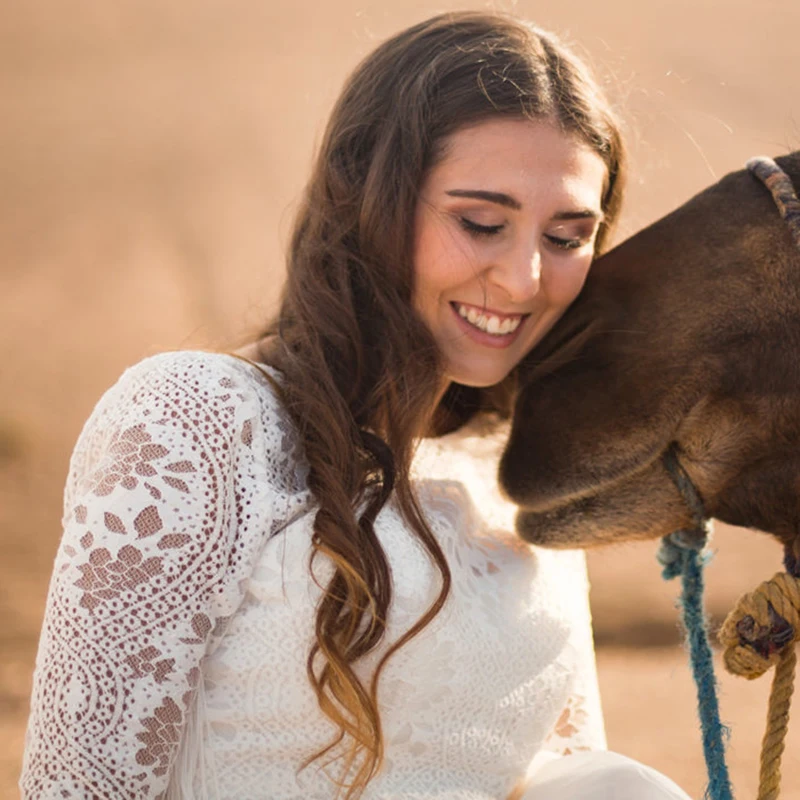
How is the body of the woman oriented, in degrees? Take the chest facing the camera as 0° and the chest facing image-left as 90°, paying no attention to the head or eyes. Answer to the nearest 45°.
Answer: approximately 315°
